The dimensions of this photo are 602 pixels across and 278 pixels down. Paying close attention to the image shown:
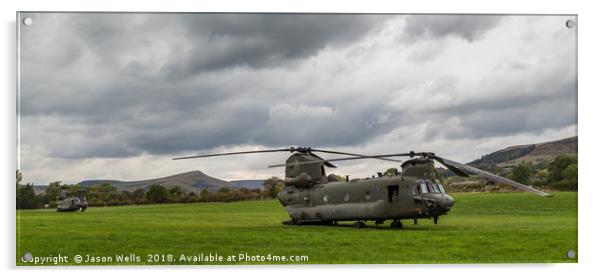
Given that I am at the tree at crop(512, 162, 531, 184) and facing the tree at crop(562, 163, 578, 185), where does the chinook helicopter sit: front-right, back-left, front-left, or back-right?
back-right

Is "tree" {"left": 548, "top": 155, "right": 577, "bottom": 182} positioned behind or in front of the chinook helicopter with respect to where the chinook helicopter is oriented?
in front

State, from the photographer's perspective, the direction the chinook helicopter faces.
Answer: facing the viewer and to the right of the viewer
